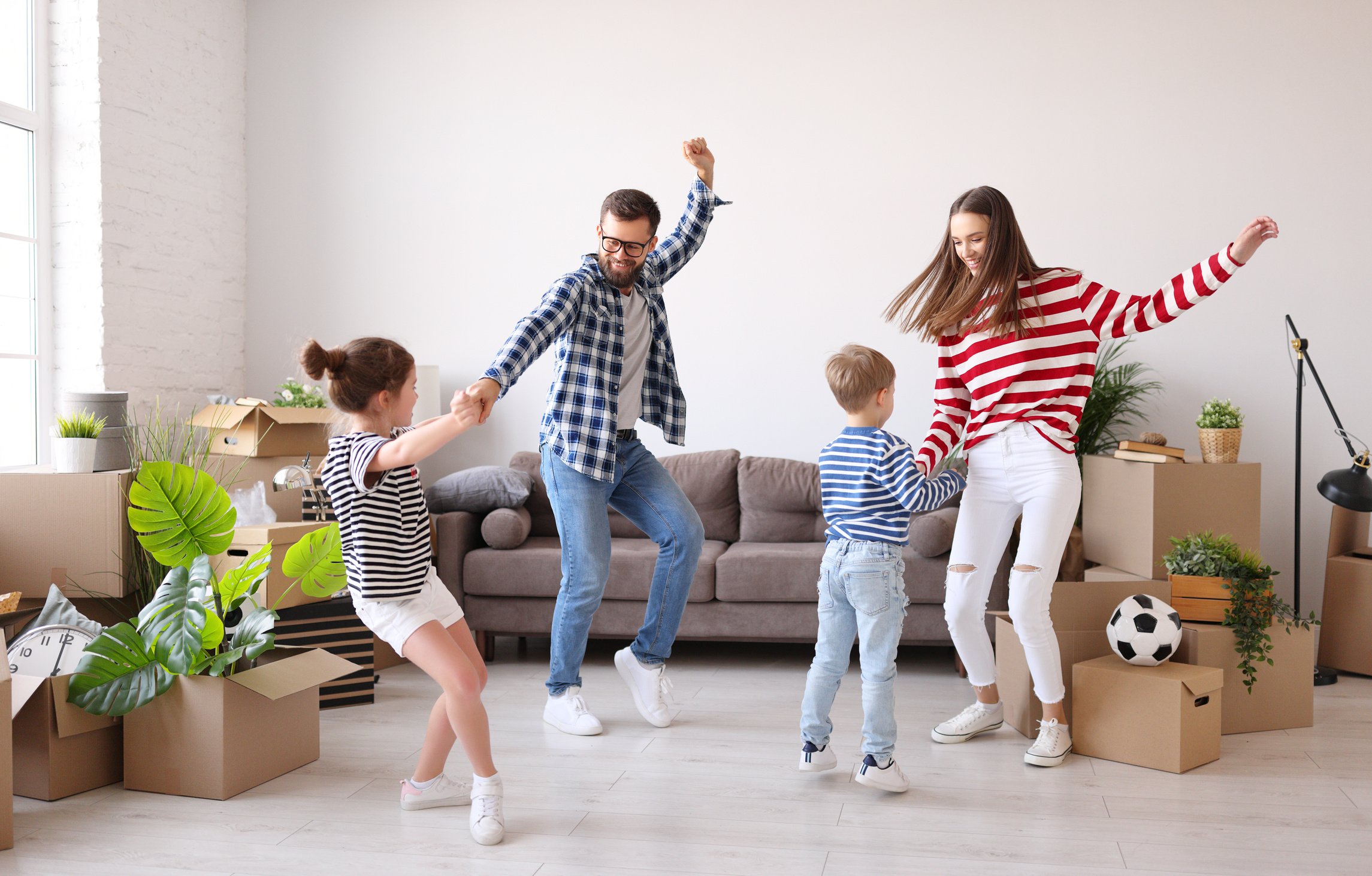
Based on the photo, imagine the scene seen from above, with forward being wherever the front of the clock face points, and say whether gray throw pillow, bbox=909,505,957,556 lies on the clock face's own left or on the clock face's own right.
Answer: on the clock face's own left

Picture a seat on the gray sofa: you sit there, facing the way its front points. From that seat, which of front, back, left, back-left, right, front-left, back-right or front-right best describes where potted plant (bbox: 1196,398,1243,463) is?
left

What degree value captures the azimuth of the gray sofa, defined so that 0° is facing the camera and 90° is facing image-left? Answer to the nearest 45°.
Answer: approximately 0°

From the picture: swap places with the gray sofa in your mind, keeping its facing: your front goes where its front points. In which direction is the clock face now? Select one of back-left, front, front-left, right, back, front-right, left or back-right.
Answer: front-right

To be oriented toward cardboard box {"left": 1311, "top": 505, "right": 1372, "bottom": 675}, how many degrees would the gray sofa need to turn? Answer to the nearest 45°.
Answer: approximately 90° to its left

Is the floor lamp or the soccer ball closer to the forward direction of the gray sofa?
the soccer ball

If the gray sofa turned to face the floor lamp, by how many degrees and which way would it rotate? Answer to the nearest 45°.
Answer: approximately 90° to its left

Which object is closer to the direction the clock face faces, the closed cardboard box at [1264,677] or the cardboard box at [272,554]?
the closed cardboard box

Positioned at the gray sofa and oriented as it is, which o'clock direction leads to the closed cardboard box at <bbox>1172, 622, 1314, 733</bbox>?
The closed cardboard box is roughly at 10 o'clock from the gray sofa.

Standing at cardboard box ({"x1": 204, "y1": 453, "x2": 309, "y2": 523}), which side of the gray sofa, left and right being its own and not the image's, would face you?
right

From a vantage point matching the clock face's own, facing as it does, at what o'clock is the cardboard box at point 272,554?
The cardboard box is roughly at 8 o'clock from the clock face.

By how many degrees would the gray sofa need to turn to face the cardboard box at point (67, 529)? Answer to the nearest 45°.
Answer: approximately 90° to its right

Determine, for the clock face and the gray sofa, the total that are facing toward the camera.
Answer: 2

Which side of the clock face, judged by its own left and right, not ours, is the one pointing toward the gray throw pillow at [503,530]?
left

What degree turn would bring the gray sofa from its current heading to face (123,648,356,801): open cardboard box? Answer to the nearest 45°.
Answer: approximately 45° to its right

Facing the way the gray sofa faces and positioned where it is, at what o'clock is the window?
The window is roughly at 3 o'clock from the gray sofa.

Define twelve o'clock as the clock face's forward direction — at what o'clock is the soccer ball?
The soccer ball is roughly at 10 o'clock from the clock face.

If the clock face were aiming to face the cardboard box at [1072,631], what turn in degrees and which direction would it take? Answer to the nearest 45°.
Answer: approximately 45° to its left
